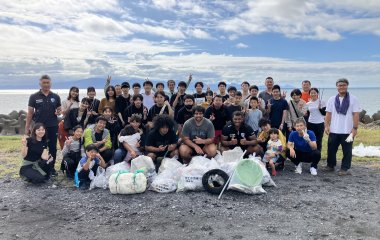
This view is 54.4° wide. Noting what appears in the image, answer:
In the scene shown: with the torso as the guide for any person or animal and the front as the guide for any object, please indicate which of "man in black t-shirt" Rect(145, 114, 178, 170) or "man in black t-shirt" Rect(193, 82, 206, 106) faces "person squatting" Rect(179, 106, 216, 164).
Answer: "man in black t-shirt" Rect(193, 82, 206, 106)

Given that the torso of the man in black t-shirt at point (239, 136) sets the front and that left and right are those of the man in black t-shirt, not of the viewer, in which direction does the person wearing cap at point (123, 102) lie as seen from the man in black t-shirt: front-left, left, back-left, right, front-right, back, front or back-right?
right

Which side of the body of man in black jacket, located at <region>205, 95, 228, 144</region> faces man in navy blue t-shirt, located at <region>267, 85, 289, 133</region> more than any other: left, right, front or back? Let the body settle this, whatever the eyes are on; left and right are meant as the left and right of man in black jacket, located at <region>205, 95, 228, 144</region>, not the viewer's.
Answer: left

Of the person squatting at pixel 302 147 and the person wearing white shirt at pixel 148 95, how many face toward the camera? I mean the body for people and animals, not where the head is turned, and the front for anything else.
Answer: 2

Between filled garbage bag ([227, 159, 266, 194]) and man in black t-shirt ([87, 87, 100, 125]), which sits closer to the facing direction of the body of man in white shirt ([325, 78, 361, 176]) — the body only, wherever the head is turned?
the filled garbage bag

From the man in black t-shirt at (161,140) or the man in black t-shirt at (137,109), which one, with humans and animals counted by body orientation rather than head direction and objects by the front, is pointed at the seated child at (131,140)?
the man in black t-shirt at (137,109)

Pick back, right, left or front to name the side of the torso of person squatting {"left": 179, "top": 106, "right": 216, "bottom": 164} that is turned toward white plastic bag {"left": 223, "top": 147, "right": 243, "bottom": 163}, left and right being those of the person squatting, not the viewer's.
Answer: left

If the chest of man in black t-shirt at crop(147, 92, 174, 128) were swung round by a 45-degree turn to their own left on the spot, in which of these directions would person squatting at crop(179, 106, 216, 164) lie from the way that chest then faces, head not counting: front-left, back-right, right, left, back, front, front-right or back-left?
front

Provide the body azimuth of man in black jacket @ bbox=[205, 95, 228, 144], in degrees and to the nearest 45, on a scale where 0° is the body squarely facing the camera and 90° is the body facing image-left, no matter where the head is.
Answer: approximately 0°

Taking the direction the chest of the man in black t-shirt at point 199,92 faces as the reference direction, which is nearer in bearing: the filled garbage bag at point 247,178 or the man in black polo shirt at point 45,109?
the filled garbage bag
